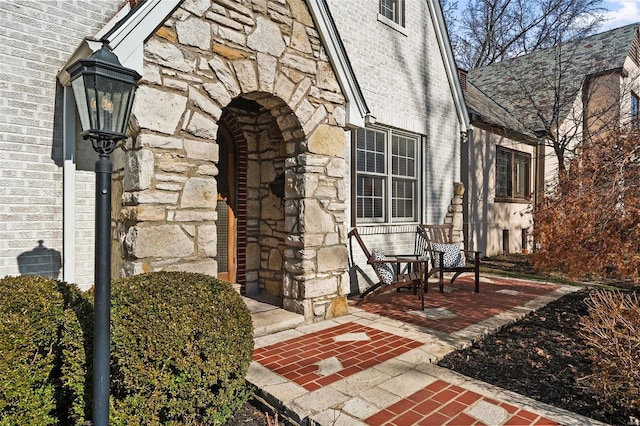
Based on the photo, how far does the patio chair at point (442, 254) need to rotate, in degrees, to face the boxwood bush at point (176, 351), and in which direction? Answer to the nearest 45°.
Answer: approximately 45° to its right

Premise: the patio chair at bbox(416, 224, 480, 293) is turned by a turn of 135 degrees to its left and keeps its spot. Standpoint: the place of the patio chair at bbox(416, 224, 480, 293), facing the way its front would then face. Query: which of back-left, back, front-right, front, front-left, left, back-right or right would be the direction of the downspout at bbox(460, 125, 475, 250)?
front

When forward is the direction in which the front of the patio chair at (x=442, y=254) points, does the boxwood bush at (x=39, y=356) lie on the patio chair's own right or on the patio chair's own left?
on the patio chair's own right

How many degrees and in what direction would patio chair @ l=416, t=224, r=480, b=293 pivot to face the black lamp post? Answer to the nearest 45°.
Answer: approximately 45° to its right
